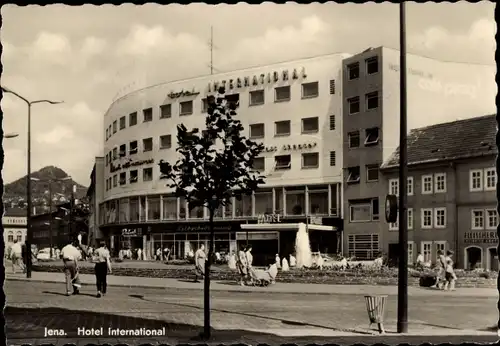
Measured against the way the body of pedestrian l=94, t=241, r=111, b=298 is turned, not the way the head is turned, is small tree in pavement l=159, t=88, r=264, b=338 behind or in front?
behind

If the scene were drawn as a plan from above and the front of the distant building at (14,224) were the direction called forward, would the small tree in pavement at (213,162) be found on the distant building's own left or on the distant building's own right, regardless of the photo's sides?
on the distant building's own left

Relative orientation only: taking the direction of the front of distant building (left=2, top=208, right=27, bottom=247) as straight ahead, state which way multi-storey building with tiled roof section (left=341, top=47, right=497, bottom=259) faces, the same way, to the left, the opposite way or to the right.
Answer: to the right

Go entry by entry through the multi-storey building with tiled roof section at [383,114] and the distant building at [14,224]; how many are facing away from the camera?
0

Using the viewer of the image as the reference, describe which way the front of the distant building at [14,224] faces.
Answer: facing the viewer

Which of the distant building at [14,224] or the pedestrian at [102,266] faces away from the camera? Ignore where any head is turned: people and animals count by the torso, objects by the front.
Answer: the pedestrian

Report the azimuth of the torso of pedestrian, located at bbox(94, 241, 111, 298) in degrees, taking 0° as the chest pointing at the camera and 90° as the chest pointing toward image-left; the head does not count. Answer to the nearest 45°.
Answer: approximately 180°

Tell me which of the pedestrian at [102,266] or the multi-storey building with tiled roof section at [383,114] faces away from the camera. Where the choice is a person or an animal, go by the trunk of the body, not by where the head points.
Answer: the pedestrian

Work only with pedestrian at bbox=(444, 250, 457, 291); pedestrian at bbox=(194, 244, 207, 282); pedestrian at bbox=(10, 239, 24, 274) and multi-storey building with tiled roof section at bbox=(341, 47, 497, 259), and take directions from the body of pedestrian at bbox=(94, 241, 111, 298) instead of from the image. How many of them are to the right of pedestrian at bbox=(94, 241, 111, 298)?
3

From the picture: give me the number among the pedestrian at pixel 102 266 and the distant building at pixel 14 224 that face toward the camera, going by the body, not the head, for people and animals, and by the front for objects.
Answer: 1

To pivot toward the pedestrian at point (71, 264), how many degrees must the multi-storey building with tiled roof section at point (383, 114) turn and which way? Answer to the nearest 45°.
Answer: approximately 45° to its right
